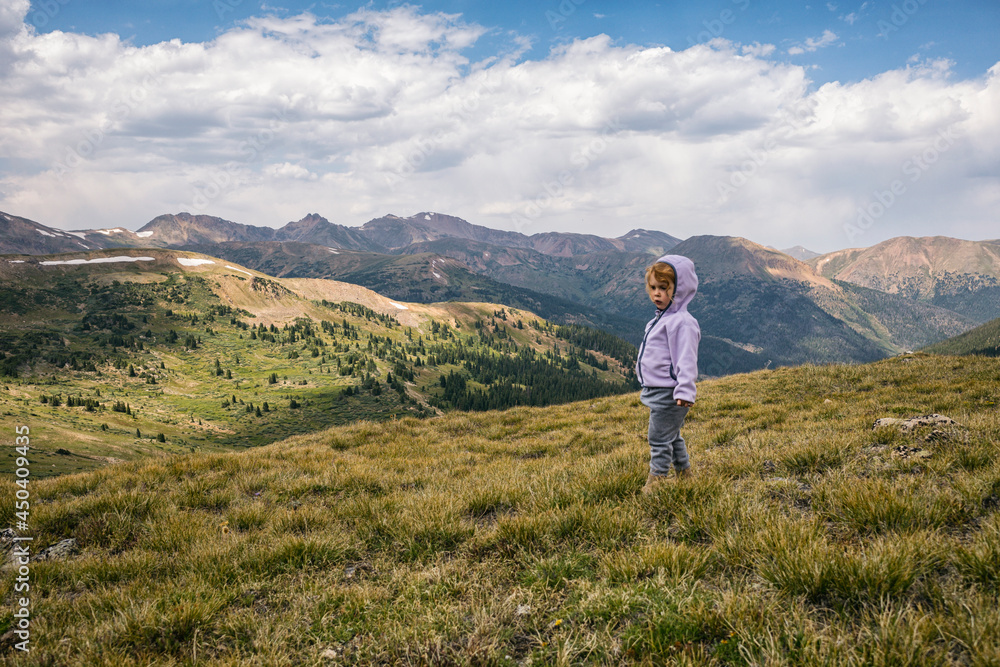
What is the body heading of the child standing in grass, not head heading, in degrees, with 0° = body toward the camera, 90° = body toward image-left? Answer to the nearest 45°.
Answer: approximately 45°
